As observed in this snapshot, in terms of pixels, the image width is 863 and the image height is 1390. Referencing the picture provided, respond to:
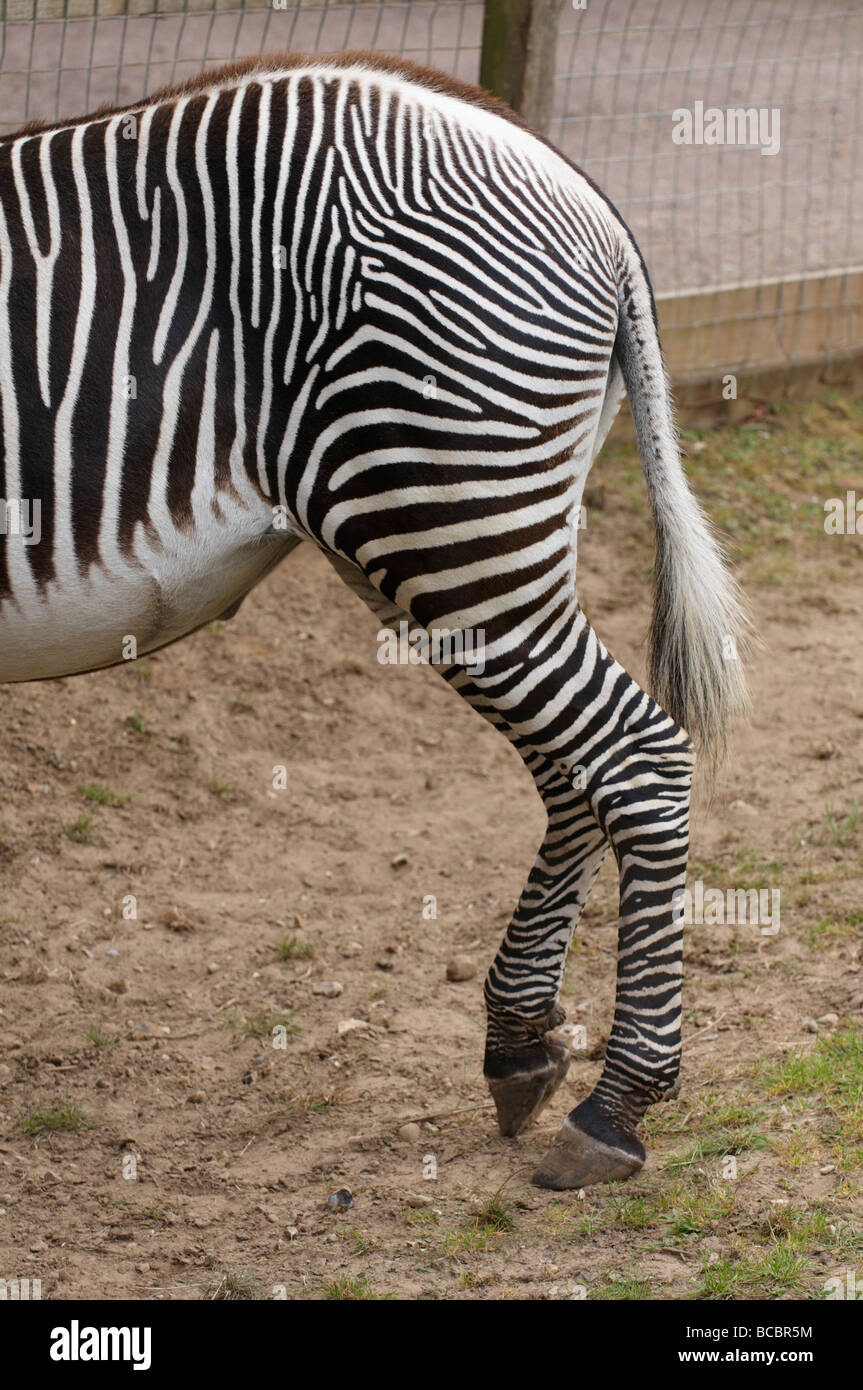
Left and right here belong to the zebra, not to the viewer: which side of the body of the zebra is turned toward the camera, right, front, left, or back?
left

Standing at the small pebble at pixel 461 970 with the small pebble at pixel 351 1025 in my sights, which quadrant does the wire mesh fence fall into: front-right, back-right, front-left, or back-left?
back-right

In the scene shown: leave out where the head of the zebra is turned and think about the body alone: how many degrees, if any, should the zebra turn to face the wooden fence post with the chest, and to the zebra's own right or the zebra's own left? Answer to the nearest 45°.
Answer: approximately 90° to the zebra's own right

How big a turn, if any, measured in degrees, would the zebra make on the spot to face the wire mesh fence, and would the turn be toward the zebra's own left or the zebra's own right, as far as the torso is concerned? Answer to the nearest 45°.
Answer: approximately 90° to the zebra's own right
